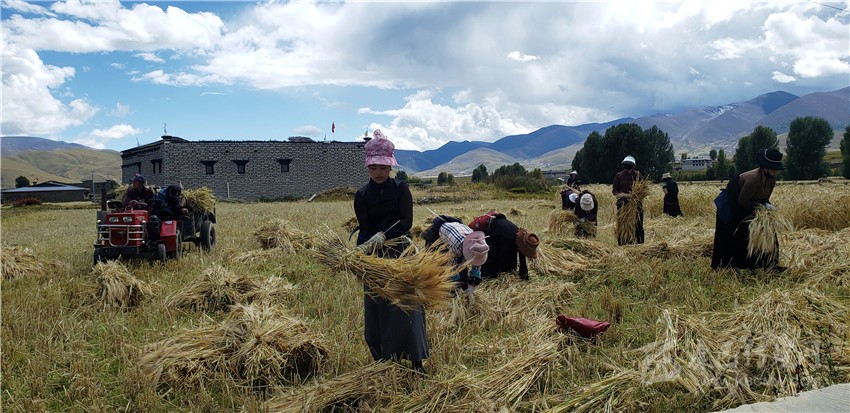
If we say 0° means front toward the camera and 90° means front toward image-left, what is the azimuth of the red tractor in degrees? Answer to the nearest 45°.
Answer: approximately 45°

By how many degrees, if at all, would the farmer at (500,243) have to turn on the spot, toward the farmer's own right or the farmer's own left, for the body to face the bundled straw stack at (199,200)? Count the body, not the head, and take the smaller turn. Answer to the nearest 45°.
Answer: approximately 135° to the farmer's own left

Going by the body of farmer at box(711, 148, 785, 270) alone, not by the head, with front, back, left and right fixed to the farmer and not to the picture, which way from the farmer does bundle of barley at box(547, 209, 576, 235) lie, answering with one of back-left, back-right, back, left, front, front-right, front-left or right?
back-left

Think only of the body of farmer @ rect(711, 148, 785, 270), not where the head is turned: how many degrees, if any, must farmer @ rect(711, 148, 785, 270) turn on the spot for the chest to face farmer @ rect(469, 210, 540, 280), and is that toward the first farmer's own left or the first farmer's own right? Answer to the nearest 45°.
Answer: approximately 135° to the first farmer's own right

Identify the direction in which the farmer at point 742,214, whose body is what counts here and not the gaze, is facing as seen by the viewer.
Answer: to the viewer's right

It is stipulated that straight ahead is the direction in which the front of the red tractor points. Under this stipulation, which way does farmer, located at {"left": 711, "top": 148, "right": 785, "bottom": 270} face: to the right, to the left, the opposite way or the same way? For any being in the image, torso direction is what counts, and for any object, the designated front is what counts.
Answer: to the left

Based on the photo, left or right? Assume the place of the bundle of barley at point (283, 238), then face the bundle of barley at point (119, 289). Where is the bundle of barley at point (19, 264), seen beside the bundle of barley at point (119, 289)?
right
